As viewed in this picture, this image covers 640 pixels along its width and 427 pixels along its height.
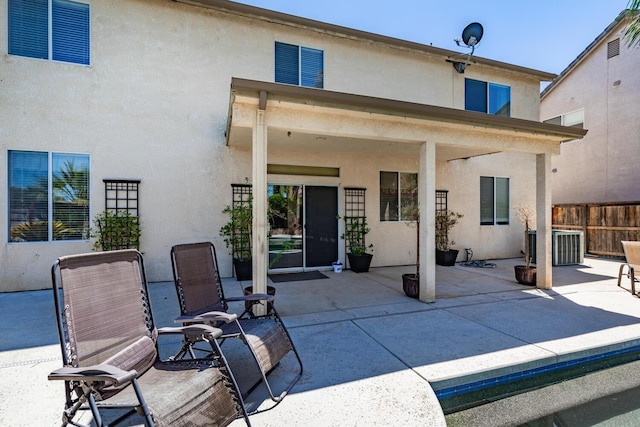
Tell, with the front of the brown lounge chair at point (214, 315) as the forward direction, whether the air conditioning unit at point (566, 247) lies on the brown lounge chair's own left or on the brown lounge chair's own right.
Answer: on the brown lounge chair's own left

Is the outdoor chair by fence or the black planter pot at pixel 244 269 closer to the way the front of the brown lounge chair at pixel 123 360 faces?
the outdoor chair by fence

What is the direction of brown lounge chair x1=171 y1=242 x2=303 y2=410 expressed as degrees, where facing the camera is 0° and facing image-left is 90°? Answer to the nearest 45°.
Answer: approximately 315°

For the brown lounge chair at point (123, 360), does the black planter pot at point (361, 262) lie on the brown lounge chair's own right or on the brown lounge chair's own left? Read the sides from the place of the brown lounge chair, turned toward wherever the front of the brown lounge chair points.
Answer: on the brown lounge chair's own left

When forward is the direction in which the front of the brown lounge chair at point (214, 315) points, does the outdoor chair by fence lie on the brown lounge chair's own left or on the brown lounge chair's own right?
on the brown lounge chair's own left

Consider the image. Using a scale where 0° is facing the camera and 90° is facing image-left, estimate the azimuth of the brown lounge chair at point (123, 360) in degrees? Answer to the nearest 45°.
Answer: approximately 315°

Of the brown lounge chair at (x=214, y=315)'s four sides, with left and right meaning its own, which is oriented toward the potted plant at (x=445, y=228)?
left

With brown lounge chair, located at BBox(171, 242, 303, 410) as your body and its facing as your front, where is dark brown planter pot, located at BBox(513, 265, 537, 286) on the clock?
The dark brown planter pot is roughly at 10 o'clock from the brown lounge chair.

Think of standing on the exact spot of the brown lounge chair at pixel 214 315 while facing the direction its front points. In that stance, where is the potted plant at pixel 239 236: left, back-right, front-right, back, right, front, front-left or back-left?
back-left

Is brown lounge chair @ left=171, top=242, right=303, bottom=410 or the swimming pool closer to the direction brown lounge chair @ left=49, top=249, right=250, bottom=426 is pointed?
the swimming pool
